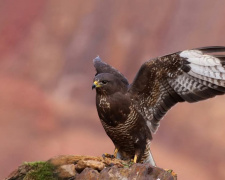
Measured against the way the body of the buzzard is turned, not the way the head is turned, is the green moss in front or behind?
in front

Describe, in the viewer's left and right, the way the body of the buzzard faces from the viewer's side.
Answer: facing the viewer and to the left of the viewer
